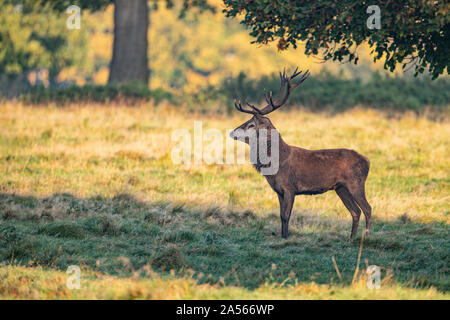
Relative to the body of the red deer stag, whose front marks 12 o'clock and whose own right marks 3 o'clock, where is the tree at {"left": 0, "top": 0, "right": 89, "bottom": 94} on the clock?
The tree is roughly at 2 o'clock from the red deer stag.

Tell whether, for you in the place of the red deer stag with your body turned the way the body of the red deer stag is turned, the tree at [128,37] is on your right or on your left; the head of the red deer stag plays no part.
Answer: on your right

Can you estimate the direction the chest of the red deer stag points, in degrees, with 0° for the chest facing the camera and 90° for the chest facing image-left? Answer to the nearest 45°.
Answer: approximately 90°
